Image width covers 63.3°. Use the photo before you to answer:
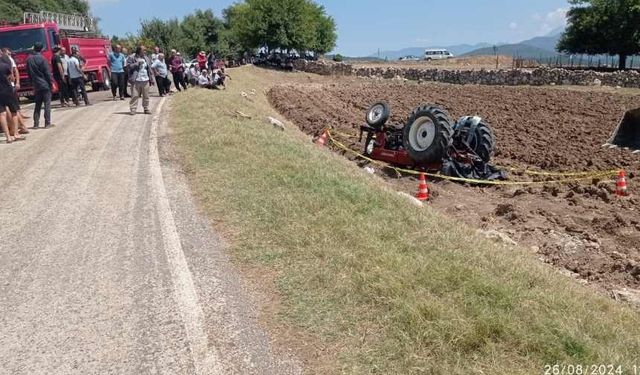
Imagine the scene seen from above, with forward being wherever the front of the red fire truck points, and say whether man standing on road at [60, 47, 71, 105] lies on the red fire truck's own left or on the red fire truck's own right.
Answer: on the red fire truck's own left

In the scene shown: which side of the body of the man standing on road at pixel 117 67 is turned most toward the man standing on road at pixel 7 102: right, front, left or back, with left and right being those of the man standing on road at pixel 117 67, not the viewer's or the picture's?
front

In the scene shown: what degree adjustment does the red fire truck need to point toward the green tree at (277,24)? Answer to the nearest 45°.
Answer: approximately 180°

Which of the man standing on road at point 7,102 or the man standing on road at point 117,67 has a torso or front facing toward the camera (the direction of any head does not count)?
the man standing on road at point 117,67

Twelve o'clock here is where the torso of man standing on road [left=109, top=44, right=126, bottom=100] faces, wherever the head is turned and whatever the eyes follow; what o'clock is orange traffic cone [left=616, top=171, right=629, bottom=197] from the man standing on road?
The orange traffic cone is roughly at 11 o'clock from the man standing on road.

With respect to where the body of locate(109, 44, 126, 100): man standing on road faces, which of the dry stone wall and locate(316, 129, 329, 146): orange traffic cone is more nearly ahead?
the orange traffic cone

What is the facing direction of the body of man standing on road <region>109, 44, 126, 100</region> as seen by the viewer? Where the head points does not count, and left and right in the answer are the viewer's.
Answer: facing the viewer

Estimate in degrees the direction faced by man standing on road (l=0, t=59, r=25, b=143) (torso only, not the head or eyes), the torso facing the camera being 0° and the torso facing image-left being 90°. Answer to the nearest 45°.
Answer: approximately 270°

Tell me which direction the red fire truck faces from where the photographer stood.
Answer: facing the viewer and to the left of the viewer

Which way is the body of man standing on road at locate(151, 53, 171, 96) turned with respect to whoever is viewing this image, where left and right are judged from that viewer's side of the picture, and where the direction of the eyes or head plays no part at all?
facing the viewer and to the right of the viewer
